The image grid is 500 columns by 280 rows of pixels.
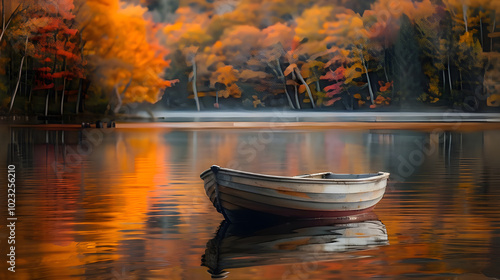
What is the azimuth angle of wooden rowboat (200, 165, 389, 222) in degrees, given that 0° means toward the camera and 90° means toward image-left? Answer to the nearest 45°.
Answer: approximately 45°
